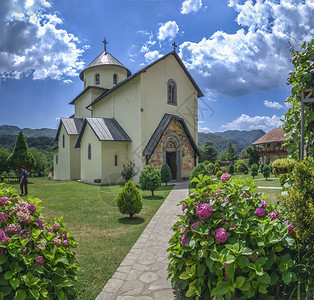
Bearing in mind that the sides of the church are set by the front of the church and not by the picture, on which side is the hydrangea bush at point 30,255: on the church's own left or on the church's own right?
on the church's own right

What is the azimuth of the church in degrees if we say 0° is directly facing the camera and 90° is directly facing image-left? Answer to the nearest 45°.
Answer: approximately 315°

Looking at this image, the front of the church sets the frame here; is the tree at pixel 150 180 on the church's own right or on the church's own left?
on the church's own right

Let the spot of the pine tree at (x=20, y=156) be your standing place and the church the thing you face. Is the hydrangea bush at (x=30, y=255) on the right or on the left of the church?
right

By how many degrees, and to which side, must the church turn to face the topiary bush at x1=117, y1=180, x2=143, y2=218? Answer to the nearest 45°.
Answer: approximately 45° to its right

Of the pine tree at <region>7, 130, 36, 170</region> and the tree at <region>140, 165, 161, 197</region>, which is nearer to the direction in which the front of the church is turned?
the tree

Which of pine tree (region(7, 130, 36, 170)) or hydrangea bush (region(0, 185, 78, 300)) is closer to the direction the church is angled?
the hydrangea bush

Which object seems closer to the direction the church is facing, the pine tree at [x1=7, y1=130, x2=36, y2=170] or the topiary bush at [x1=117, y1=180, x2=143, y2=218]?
the topiary bush

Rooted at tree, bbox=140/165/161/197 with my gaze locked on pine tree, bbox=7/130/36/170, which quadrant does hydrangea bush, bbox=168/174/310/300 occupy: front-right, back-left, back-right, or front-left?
back-left
